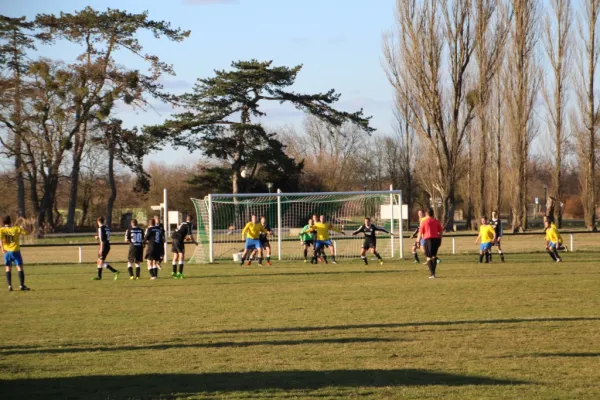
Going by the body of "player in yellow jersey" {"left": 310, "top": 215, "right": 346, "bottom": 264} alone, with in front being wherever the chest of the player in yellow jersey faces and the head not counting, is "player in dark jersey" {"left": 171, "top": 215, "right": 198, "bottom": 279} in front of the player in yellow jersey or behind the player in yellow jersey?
in front

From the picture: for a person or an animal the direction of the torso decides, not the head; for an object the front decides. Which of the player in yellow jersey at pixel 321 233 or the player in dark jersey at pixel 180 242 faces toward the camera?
the player in yellow jersey

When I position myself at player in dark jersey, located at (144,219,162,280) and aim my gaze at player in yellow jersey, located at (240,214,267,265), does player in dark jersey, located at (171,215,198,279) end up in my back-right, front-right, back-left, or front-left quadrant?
front-right

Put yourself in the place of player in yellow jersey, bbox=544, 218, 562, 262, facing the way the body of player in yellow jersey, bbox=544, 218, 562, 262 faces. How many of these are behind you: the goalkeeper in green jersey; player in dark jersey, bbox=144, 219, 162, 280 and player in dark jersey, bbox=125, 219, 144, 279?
0

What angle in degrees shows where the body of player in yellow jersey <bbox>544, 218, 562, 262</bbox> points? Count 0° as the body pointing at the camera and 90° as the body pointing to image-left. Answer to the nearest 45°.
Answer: approximately 45°
